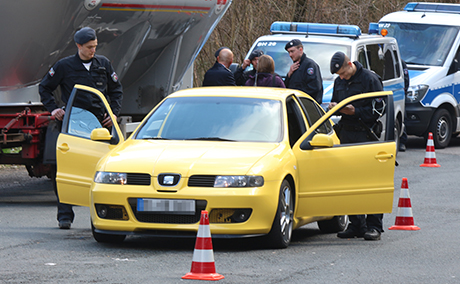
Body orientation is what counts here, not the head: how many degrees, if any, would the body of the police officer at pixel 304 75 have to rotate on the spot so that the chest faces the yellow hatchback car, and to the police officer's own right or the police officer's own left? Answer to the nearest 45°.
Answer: approximately 45° to the police officer's own left

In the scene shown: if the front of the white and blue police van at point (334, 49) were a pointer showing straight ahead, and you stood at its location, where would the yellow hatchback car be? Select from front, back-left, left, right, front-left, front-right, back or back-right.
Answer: front-left

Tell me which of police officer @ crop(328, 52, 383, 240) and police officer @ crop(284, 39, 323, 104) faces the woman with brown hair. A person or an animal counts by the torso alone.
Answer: police officer @ crop(284, 39, 323, 104)

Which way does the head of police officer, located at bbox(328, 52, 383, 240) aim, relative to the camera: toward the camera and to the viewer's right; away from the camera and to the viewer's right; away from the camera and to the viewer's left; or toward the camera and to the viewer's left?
toward the camera and to the viewer's left

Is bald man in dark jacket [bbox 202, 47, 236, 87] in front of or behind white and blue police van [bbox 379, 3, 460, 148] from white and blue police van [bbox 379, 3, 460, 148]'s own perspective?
in front

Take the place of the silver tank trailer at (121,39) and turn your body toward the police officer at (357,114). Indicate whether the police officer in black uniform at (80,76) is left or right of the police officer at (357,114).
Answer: right

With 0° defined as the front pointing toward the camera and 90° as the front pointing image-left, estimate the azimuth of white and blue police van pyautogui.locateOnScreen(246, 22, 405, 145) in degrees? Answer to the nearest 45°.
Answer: approximately 45°

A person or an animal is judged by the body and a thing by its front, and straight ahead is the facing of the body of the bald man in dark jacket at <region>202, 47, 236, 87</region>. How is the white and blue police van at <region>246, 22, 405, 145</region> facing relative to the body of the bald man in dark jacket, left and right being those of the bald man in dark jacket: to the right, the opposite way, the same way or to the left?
the opposite way

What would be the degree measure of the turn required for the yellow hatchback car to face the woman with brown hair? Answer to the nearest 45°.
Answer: approximately 135° to its right

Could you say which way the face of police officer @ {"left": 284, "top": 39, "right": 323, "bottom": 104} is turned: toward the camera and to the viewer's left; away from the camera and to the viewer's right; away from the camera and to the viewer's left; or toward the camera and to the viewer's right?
toward the camera and to the viewer's left

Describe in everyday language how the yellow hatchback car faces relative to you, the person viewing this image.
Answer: facing the viewer and to the left of the viewer

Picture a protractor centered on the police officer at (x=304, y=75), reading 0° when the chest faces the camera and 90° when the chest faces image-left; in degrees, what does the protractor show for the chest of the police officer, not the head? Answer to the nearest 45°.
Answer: approximately 45°
